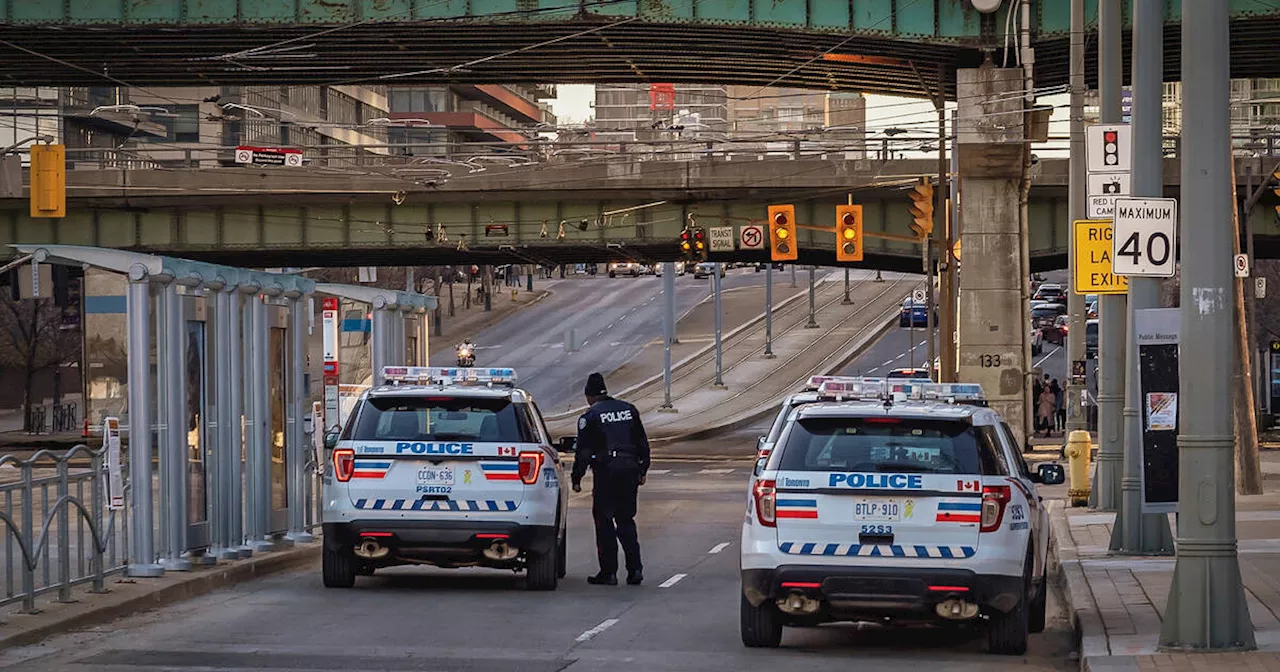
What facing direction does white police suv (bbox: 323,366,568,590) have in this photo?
away from the camera

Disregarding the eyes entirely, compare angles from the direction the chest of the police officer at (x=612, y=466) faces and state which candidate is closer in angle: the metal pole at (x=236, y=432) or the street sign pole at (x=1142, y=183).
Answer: the metal pole

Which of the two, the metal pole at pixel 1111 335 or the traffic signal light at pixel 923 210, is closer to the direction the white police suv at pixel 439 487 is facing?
the traffic signal light

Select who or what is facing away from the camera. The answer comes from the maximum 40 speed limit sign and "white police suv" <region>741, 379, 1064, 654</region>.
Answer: the white police suv

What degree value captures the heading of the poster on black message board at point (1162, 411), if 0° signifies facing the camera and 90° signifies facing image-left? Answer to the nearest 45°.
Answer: approximately 0°

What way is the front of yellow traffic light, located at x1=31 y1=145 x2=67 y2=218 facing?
away from the camera

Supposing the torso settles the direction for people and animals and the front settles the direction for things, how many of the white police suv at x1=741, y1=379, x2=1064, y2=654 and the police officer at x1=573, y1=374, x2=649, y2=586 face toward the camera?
0

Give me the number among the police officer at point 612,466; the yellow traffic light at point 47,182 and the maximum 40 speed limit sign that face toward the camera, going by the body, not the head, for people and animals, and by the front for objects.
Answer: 1

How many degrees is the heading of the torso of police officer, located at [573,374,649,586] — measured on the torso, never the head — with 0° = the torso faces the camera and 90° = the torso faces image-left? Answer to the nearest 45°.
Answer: approximately 135°

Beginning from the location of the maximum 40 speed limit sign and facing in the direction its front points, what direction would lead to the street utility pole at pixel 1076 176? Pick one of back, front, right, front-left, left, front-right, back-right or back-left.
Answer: back

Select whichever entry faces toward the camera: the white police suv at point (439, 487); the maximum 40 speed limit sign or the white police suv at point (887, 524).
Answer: the maximum 40 speed limit sign

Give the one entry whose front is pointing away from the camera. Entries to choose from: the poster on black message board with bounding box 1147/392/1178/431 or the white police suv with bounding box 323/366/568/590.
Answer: the white police suv

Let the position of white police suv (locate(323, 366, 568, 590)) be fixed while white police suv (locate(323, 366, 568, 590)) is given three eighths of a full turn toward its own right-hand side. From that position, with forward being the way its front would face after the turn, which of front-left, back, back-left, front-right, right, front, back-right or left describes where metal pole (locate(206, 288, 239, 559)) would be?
back

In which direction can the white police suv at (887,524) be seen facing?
away from the camera
